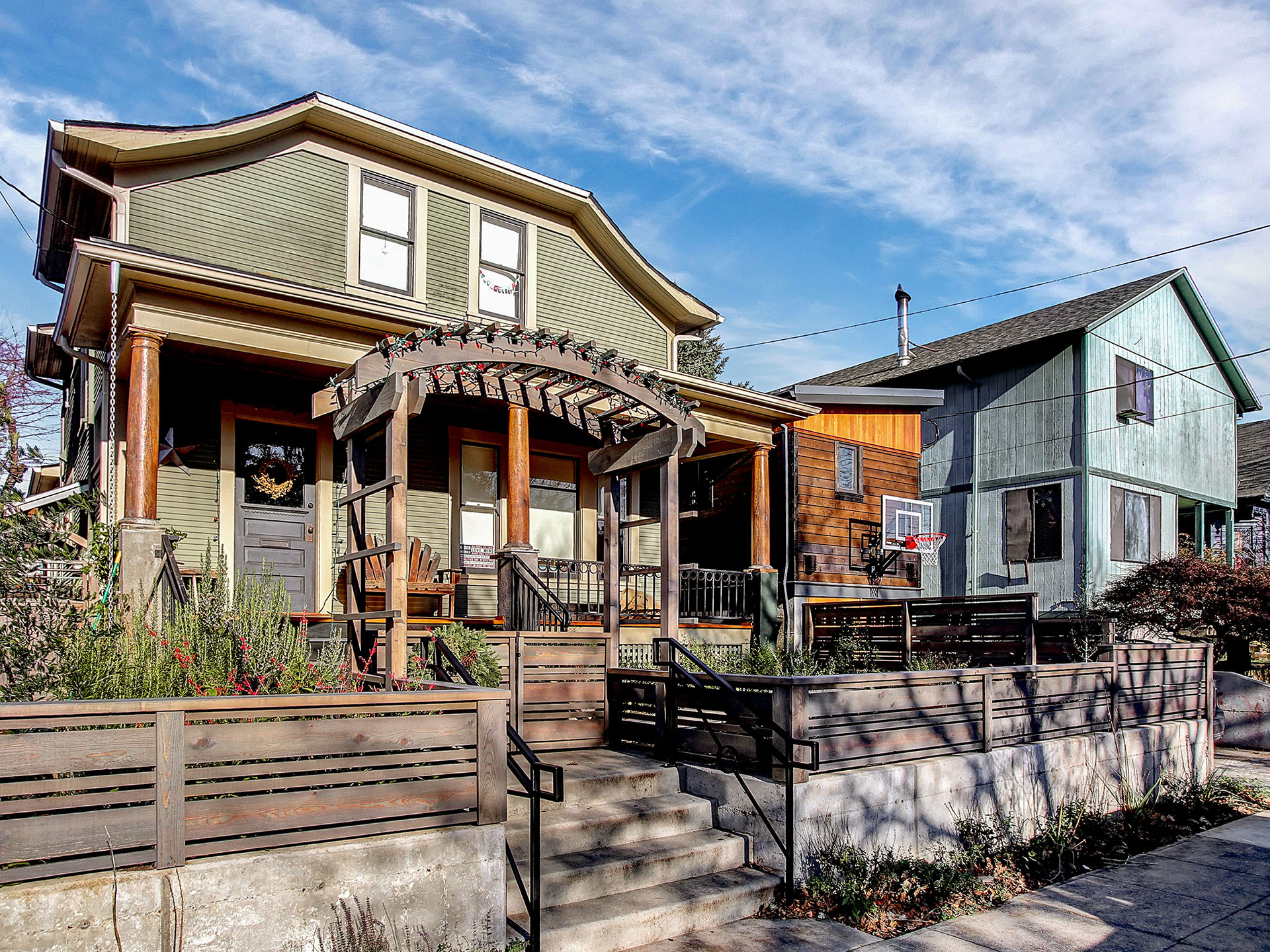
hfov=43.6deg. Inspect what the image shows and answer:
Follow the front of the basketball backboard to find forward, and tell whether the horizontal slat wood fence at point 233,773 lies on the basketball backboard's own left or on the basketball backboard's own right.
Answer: on the basketball backboard's own right

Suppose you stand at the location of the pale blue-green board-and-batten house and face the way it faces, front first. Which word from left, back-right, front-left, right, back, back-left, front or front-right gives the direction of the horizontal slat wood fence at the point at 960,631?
front-right

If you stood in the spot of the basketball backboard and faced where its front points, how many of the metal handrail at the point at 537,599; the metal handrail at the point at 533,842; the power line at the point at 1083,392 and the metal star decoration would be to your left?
1

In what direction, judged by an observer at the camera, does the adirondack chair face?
facing the viewer

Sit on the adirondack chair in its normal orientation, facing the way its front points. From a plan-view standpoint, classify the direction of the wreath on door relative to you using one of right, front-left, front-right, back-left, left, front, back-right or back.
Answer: right

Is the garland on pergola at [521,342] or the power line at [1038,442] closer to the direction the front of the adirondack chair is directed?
the garland on pergola

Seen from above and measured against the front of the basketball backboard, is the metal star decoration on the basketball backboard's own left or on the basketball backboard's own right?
on the basketball backboard's own right

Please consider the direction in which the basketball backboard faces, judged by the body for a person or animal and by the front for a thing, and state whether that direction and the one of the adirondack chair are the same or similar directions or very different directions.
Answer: same or similar directions

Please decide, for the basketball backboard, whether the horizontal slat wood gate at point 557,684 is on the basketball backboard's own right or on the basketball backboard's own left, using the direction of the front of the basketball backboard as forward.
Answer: on the basketball backboard's own right

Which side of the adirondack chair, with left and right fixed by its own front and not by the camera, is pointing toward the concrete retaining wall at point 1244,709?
left

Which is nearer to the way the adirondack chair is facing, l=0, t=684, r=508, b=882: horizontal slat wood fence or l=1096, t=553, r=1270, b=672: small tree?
the horizontal slat wood fence

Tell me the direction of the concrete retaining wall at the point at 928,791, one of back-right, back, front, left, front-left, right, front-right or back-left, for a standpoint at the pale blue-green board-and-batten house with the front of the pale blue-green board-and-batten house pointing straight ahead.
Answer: front-right

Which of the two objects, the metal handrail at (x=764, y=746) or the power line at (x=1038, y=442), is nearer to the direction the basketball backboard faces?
the metal handrail

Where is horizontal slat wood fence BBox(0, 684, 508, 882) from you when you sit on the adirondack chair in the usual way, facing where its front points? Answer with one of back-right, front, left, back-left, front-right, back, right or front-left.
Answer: front

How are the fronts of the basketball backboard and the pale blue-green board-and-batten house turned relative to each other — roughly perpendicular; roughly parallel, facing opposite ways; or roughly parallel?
roughly parallel
